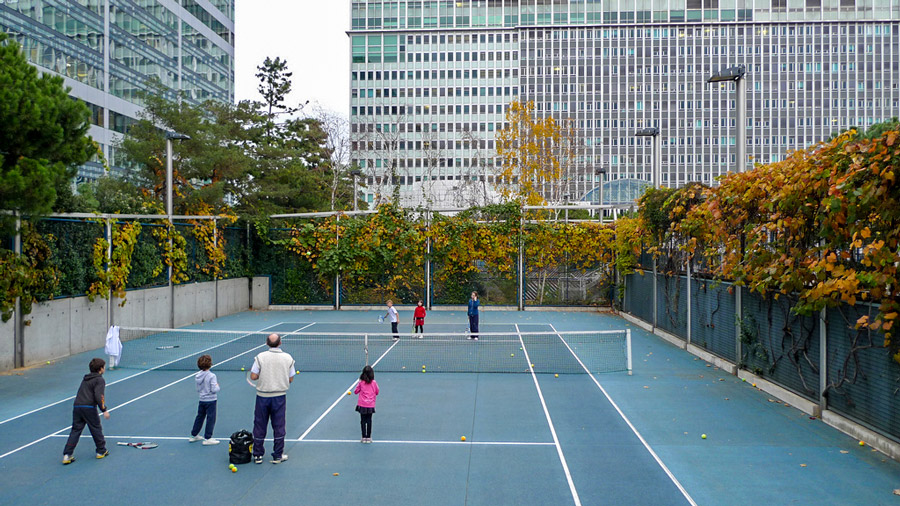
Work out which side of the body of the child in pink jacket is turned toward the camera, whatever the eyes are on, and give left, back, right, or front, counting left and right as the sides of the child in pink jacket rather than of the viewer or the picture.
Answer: back

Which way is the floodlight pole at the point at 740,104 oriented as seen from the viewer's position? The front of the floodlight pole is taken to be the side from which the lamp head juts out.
to the viewer's left

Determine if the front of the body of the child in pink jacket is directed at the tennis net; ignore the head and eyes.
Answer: yes

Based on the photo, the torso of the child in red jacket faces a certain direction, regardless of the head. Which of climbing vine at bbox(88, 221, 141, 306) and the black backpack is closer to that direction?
the black backpack

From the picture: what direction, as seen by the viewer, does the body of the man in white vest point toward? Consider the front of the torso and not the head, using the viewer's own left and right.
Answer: facing away from the viewer

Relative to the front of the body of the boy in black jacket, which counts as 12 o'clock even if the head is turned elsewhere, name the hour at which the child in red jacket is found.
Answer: The child in red jacket is roughly at 12 o'clock from the boy in black jacket.

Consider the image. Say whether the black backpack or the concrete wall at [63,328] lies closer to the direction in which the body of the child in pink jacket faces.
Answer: the concrete wall

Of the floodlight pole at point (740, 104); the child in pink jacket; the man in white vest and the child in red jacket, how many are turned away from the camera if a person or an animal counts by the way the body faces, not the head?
2

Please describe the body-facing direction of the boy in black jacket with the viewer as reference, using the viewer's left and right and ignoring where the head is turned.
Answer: facing away from the viewer and to the right of the viewer

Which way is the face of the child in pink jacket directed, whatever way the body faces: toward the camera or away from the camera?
away from the camera

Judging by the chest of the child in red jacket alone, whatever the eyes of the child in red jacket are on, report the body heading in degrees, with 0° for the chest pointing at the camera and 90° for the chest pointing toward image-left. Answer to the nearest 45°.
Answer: approximately 0°

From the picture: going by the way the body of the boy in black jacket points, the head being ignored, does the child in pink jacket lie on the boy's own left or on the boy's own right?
on the boy's own right

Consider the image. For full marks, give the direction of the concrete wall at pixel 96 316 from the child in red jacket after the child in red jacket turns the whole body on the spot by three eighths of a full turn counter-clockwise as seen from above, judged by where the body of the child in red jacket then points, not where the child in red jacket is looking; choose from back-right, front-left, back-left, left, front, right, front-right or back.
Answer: back-left

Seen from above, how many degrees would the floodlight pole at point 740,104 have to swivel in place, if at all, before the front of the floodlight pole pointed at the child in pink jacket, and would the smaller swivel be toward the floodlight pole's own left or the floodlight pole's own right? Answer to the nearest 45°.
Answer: approximately 45° to the floodlight pole's own left

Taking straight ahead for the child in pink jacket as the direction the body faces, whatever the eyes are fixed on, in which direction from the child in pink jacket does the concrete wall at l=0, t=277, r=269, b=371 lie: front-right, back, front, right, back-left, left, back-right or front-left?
front-left
